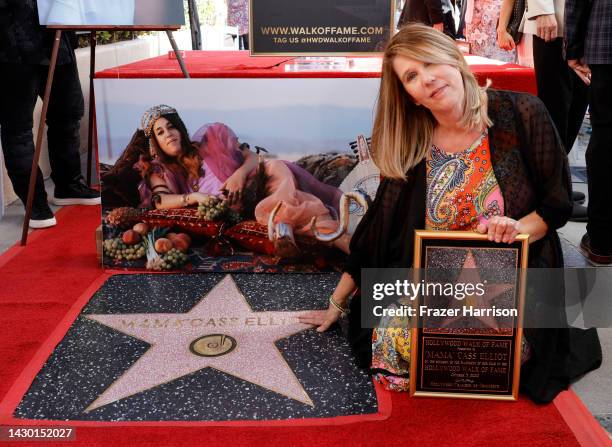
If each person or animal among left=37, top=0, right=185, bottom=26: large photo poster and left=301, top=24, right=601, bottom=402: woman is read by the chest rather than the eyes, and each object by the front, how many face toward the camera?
2

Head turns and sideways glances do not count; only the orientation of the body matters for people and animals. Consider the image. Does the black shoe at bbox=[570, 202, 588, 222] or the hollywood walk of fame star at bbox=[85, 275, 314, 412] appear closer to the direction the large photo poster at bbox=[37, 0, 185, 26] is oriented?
the hollywood walk of fame star

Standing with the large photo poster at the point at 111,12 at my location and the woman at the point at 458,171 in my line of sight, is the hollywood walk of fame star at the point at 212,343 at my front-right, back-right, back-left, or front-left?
front-right

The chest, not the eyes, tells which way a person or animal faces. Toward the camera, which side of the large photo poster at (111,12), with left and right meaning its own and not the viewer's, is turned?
front

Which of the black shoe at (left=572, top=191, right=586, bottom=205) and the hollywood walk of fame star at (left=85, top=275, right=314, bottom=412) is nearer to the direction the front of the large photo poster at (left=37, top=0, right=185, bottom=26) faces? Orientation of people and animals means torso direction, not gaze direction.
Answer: the hollywood walk of fame star

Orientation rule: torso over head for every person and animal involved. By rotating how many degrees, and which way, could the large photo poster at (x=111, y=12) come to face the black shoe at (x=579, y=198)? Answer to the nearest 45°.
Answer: approximately 90° to its left

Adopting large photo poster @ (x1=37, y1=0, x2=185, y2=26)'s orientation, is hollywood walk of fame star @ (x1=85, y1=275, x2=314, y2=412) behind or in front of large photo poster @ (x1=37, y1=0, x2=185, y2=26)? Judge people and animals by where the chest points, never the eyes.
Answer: in front

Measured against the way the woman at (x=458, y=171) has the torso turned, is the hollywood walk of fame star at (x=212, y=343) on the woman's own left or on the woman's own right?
on the woman's own right

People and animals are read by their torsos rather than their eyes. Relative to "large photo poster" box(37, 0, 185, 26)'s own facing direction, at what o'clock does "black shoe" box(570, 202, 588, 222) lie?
The black shoe is roughly at 9 o'clock from the large photo poster.
